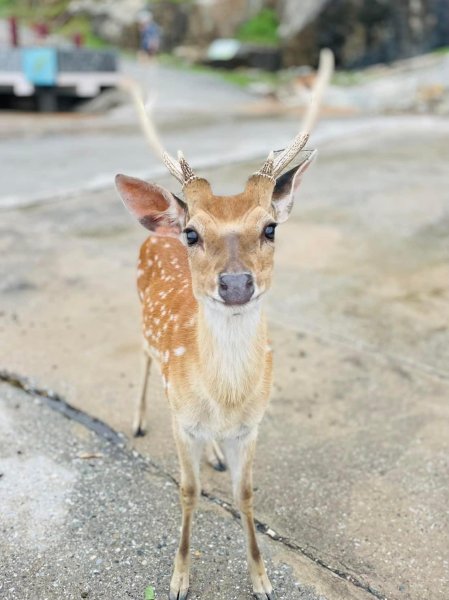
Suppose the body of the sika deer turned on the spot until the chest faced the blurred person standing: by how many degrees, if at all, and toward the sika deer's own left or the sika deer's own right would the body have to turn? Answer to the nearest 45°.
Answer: approximately 180°

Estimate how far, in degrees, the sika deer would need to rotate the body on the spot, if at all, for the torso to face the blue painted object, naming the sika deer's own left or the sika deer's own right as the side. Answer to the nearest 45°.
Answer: approximately 180°

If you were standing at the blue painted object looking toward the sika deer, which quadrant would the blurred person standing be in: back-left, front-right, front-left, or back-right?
back-left

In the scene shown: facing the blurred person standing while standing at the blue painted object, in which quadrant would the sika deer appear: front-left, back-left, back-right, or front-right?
back-right

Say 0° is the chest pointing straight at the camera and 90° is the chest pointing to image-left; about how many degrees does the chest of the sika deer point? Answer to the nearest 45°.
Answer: approximately 0°
